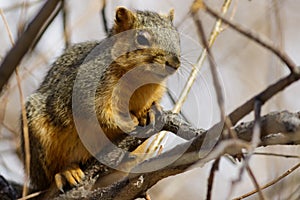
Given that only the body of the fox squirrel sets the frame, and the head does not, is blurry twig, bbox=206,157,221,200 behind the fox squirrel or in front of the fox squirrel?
in front

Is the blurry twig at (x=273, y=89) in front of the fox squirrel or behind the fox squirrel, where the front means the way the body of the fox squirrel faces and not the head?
in front

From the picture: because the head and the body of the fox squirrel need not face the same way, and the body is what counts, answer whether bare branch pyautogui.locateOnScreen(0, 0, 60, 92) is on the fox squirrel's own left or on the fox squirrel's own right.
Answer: on the fox squirrel's own right

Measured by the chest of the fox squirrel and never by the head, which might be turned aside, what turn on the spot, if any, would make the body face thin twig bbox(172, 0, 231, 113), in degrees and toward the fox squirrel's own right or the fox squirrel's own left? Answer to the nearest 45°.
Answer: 0° — it already faces it

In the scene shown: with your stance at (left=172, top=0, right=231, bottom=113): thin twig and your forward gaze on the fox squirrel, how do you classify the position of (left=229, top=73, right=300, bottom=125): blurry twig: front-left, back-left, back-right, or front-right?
back-left

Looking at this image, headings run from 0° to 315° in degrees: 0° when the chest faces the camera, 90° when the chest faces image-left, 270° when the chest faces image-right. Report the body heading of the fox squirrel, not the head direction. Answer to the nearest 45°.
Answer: approximately 315°
